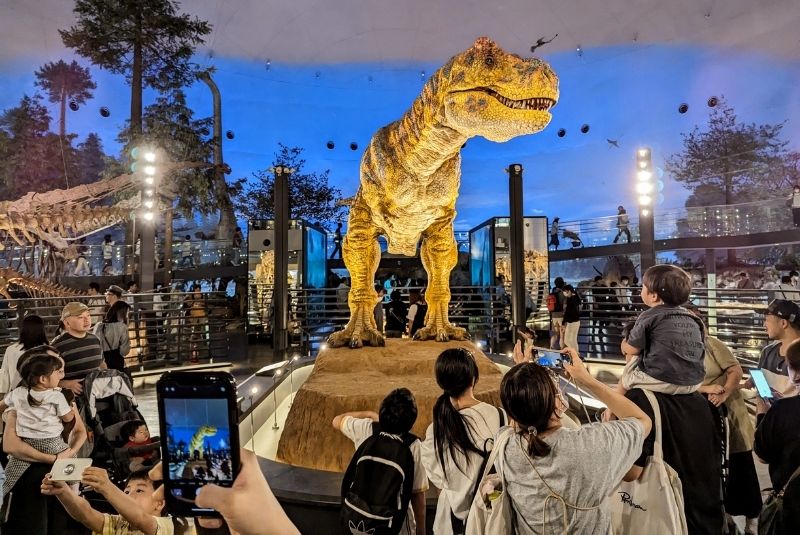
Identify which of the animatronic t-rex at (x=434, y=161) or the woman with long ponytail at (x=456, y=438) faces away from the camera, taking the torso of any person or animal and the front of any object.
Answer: the woman with long ponytail

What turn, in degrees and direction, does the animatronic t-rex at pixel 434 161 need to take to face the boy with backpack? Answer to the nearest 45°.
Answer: approximately 45° to its right

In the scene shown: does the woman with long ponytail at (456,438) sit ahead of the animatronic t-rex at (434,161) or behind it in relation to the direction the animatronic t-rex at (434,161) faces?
ahead

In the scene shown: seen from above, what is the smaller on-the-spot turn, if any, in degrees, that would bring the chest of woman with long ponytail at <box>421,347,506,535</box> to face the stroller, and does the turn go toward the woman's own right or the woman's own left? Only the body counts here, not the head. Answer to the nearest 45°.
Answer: approximately 45° to the woman's own left

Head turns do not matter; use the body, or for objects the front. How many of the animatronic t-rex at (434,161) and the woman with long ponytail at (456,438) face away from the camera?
1

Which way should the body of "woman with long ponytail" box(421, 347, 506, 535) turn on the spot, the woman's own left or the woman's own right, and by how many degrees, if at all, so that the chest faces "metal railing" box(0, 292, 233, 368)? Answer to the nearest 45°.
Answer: approximately 45° to the woman's own left

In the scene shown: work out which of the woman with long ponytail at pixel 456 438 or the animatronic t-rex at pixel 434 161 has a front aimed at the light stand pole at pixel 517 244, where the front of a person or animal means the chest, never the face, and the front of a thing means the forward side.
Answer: the woman with long ponytail

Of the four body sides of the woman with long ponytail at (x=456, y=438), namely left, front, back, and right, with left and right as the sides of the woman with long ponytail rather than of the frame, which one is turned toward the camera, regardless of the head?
back

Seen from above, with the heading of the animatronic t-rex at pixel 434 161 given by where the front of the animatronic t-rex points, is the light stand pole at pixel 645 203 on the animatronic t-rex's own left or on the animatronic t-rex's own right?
on the animatronic t-rex's own left

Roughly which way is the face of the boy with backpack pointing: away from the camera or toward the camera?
away from the camera
